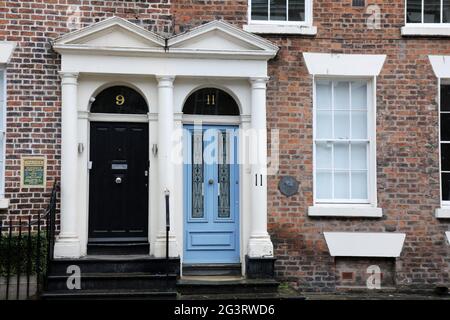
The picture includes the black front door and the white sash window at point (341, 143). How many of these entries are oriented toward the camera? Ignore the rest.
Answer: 2

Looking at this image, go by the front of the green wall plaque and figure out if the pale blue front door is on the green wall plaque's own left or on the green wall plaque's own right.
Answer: on the green wall plaque's own left

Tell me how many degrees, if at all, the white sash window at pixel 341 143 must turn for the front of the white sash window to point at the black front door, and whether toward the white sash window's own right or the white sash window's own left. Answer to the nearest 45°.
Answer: approximately 90° to the white sash window's own right

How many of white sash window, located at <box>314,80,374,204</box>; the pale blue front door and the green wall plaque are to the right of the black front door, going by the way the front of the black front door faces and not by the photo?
1

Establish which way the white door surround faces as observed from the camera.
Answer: facing the viewer

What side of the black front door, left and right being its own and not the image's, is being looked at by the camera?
front

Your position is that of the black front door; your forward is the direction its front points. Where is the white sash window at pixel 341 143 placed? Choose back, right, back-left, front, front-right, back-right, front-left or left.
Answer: left

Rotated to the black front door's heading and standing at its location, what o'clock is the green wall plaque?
The green wall plaque is roughly at 3 o'clock from the black front door.

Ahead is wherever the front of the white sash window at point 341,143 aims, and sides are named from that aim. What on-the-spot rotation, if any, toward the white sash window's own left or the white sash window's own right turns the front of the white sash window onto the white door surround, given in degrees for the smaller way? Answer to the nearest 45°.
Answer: approximately 90° to the white sash window's own right

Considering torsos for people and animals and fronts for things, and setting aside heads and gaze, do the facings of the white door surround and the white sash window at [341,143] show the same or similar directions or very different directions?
same or similar directions

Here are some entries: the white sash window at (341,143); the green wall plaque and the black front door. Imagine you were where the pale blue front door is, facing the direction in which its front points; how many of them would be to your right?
2

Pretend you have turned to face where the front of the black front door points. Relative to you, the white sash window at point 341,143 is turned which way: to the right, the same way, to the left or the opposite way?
the same way

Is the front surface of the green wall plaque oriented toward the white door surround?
no

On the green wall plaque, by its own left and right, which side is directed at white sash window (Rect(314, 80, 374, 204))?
left
